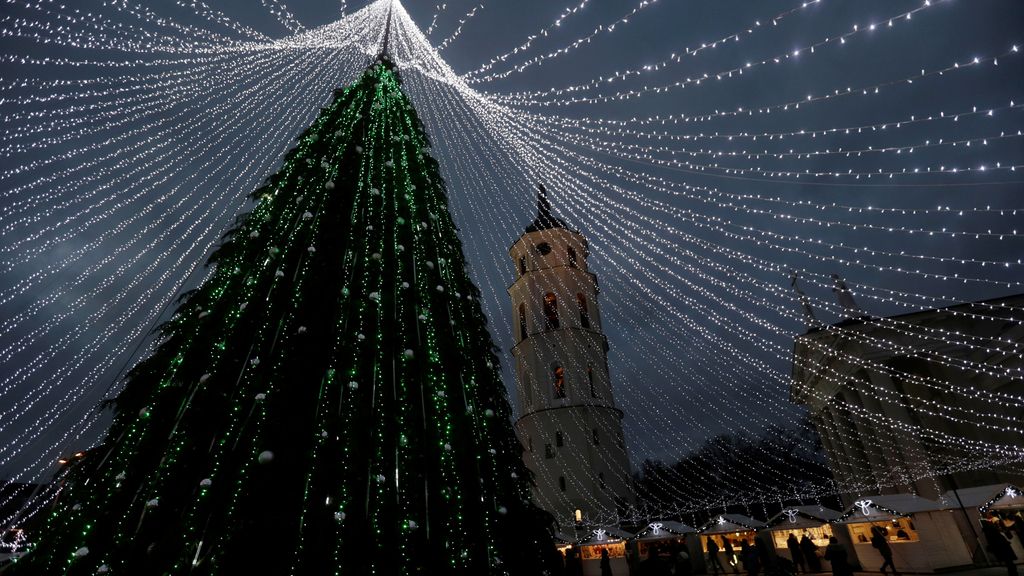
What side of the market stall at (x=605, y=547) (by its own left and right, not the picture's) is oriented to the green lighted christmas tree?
front

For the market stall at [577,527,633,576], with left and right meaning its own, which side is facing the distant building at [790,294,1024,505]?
left

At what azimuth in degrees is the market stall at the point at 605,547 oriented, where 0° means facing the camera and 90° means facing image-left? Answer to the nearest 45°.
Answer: approximately 0°
